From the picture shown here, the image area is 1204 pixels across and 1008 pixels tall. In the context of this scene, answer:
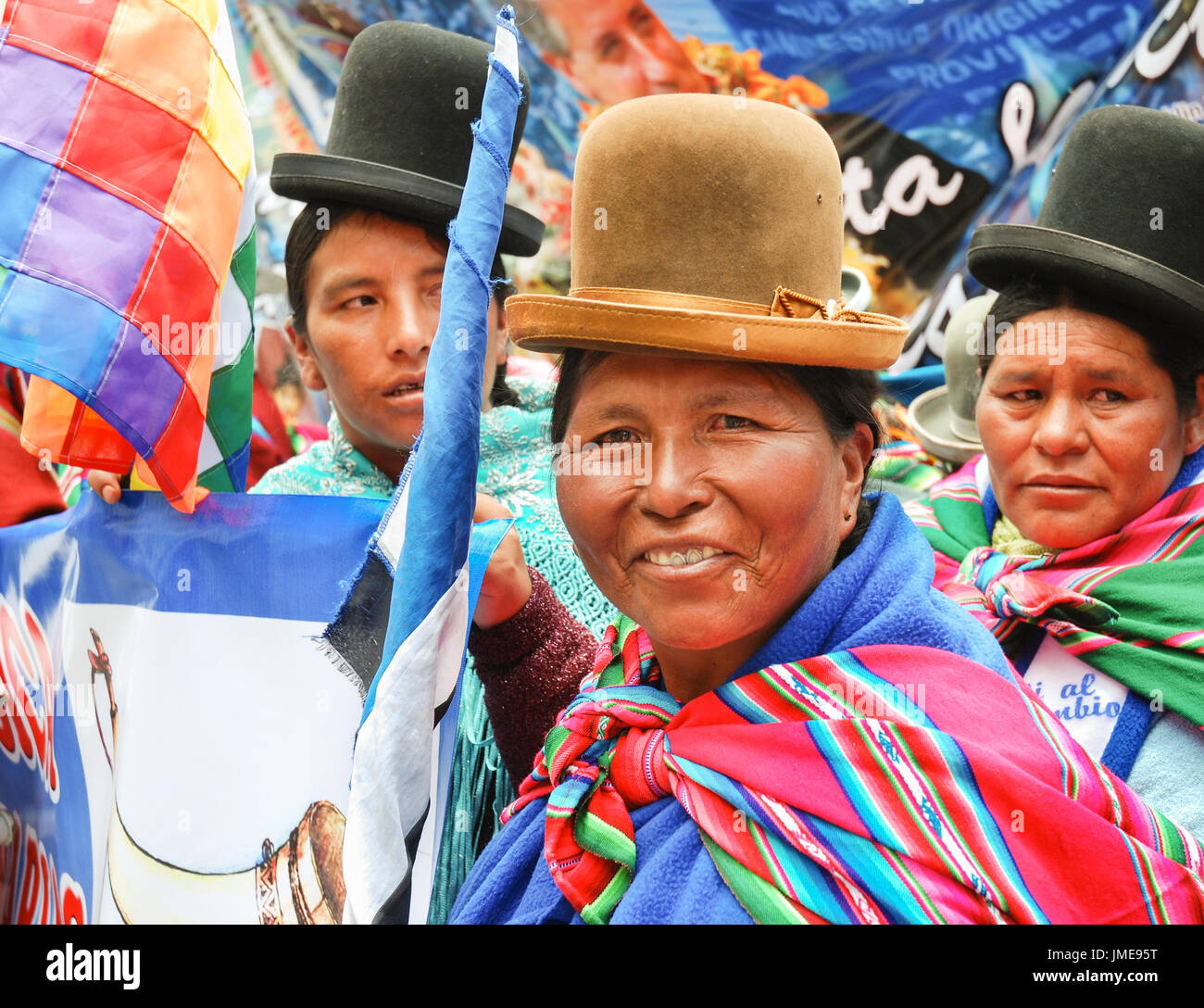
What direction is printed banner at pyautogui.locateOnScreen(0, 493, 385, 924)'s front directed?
toward the camera

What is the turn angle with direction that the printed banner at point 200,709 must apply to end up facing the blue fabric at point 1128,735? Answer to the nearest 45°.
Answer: approximately 90° to its left

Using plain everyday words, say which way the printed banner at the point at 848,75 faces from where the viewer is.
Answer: facing the viewer

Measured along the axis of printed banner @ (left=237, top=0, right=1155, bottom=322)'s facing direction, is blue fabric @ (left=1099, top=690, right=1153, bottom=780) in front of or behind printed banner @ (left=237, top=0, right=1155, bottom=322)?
in front

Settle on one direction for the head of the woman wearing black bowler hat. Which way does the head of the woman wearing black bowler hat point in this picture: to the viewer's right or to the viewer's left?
to the viewer's left

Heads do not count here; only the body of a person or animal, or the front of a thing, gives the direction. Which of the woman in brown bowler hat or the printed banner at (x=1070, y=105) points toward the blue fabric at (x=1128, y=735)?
the printed banner

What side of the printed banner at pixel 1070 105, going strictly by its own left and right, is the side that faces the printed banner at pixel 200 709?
front

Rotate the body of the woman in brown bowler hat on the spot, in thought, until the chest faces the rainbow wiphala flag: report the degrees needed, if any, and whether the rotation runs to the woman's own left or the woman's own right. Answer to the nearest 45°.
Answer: approximately 45° to the woman's own right

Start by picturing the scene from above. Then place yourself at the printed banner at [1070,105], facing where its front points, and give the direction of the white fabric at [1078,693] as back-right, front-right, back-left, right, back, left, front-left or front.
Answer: front

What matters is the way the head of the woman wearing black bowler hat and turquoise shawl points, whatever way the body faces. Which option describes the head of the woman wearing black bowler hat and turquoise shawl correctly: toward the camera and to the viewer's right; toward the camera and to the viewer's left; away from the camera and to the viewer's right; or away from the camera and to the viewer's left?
toward the camera and to the viewer's right

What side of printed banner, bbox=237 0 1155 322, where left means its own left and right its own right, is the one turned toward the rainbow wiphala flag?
front

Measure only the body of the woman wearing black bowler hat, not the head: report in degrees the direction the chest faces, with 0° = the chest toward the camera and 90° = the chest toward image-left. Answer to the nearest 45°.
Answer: approximately 45°

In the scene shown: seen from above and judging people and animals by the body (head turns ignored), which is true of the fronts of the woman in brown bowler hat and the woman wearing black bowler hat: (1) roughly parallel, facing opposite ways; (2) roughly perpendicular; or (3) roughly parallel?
roughly parallel
